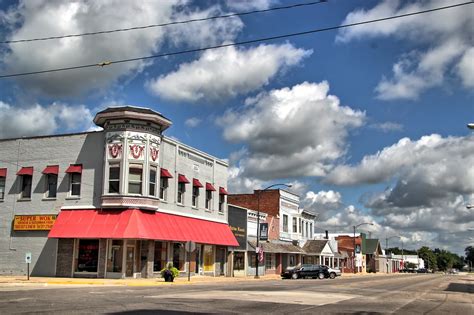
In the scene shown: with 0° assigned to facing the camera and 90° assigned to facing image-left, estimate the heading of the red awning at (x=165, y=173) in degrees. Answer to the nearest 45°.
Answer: approximately 315°

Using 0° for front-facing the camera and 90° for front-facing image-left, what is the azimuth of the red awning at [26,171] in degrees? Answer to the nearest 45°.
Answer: approximately 45°

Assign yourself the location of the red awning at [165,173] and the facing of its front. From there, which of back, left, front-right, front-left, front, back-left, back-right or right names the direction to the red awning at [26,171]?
back-right

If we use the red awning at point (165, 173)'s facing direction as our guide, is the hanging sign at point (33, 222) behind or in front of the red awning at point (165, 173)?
behind

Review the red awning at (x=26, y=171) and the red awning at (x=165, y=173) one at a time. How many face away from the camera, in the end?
0

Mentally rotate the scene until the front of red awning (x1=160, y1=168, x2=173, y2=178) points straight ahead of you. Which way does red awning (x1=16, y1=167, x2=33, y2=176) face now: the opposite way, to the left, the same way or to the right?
to the right
